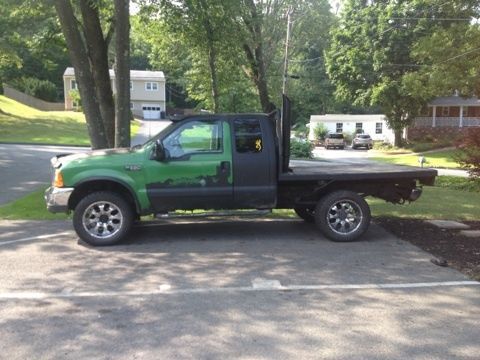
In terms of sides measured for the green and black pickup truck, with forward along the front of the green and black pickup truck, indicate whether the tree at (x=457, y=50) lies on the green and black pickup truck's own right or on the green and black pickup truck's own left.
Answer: on the green and black pickup truck's own right

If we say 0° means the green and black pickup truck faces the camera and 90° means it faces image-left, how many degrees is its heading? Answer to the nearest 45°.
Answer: approximately 90°

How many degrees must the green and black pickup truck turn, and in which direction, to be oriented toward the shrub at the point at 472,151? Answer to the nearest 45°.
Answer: approximately 135° to its right

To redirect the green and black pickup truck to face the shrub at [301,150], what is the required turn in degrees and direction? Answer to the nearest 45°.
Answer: approximately 90° to its right

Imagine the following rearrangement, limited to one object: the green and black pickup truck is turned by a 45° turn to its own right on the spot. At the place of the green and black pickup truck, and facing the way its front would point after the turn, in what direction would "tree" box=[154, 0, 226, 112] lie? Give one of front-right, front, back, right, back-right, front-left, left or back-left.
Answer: front-right

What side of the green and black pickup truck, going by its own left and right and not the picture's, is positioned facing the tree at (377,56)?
right
